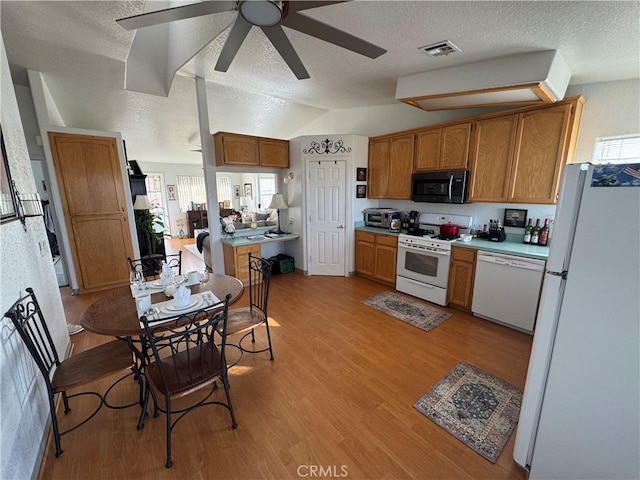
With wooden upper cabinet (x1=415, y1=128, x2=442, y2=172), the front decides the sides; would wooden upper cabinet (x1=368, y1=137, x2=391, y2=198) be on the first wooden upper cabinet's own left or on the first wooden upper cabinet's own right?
on the first wooden upper cabinet's own right

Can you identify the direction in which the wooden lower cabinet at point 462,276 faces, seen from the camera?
facing the viewer and to the left of the viewer

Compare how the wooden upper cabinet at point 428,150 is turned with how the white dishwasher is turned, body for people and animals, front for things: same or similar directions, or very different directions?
same or similar directions

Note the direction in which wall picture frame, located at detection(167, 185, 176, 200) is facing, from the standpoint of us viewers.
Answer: facing the viewer

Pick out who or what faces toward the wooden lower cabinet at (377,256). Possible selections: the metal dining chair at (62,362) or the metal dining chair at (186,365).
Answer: the metal dining chair at (62,362)

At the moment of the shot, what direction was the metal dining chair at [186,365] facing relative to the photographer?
facing away from the viewer and to the left of the viewer

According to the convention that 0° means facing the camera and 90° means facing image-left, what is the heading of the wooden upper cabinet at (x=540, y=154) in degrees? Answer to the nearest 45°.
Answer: approximately 45°

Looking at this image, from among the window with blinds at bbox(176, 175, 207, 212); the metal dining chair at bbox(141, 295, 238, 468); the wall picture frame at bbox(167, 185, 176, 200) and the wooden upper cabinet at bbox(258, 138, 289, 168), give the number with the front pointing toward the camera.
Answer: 3

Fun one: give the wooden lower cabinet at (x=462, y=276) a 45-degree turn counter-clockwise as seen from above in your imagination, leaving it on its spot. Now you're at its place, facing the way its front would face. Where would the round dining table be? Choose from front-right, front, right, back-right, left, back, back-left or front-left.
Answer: front-right

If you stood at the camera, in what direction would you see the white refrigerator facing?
facing to the left of the viewer

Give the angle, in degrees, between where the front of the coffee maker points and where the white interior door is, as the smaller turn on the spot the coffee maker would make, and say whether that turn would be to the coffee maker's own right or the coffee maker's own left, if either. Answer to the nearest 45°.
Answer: approximately 45° to the coffee maker's own right

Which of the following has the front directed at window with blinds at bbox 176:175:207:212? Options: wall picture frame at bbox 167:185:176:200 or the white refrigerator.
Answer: the white refrigerator

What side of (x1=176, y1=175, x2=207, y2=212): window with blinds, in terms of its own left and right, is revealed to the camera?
front

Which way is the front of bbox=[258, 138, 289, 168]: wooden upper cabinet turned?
toward the camera

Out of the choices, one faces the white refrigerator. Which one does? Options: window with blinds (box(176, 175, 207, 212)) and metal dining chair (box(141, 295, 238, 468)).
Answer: the window with blinds
